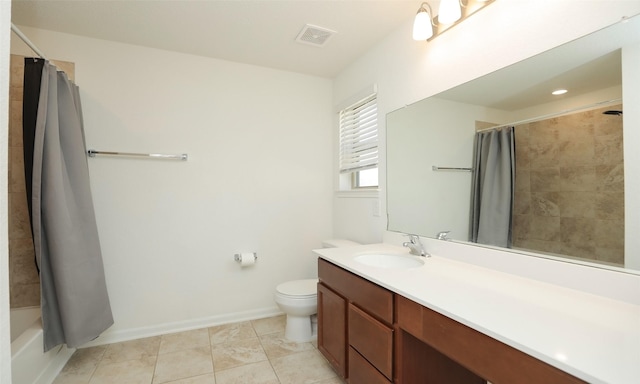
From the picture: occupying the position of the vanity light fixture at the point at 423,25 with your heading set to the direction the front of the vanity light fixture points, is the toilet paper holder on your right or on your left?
on your right

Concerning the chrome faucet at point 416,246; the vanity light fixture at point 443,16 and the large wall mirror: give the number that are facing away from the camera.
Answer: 0

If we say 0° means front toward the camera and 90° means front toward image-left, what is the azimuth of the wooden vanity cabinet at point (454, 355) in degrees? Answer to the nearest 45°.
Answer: approximately 45°

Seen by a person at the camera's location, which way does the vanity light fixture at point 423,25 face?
facing the viewer and to the left of the viewer

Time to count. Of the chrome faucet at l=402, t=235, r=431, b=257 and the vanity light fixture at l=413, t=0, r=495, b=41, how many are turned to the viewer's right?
0

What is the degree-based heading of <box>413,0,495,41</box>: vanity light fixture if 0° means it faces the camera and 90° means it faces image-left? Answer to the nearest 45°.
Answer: approximately 45°

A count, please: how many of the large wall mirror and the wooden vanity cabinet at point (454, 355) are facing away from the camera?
0

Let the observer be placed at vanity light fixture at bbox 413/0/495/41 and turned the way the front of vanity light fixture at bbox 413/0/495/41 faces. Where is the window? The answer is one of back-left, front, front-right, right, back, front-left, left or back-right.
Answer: right

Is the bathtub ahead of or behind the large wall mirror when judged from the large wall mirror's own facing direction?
ahead

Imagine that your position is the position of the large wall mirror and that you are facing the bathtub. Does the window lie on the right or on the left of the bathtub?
right
